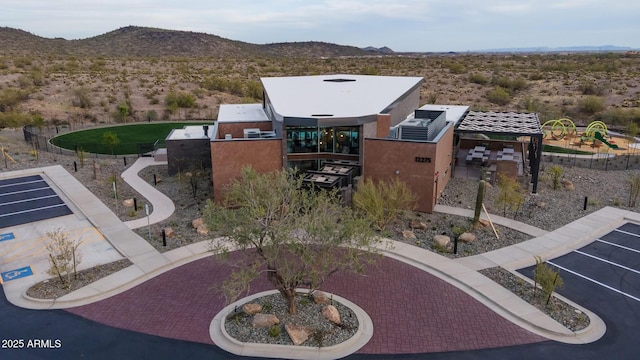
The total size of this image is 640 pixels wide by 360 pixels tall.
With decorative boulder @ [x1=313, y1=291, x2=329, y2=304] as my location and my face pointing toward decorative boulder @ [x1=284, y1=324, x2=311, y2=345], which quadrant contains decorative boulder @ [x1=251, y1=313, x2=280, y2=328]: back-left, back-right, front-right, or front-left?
front-right

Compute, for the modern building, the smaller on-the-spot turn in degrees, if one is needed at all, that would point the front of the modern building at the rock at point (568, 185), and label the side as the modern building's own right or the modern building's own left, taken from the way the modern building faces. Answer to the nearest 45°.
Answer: approximately 90° to the modern building's own left

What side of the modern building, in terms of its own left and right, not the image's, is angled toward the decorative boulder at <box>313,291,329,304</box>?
front

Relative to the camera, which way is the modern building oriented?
toward the camera

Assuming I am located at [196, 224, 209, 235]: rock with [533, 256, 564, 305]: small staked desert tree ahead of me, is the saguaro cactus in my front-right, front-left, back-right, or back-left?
front-left

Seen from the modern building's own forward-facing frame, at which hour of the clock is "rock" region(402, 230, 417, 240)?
The rock is roughly at 11 o'clock from the modern building.

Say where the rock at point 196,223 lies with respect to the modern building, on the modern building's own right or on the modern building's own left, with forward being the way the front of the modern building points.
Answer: on the modern building's own right

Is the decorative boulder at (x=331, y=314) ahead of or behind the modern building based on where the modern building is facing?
ahead

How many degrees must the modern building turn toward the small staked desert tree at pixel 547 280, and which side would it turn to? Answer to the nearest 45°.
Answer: approximately 45° to its left

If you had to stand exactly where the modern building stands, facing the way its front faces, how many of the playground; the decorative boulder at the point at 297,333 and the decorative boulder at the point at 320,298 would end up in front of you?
2

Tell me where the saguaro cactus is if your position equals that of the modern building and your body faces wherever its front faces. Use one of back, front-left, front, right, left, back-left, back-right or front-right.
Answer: front-left

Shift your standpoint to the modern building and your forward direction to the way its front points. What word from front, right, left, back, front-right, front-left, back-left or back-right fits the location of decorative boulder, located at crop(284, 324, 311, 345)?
front

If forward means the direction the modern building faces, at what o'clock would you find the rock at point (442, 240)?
The rock is roughly at 11 o'clock from the modern building.

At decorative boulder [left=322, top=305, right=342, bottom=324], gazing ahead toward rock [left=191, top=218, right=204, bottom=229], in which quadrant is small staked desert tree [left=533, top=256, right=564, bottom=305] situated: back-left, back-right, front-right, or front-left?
back-right

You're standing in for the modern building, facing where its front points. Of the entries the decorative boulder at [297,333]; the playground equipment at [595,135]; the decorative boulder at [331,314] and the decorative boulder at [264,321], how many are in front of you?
3

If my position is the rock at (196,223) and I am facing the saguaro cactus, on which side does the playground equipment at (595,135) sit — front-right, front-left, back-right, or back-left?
front-left

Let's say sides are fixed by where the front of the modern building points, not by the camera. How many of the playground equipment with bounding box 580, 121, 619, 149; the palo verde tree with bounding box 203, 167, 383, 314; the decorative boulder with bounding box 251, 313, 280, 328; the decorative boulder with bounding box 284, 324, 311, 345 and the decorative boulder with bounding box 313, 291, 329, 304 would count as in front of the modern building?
4

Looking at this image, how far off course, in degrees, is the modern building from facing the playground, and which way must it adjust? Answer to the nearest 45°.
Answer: approximately 135° to its left

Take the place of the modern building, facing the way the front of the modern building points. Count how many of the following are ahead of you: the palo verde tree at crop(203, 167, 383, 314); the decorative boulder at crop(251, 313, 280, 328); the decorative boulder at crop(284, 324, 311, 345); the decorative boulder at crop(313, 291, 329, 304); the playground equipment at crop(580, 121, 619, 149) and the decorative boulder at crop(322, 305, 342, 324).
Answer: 5
